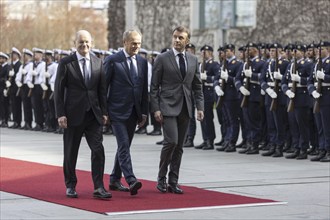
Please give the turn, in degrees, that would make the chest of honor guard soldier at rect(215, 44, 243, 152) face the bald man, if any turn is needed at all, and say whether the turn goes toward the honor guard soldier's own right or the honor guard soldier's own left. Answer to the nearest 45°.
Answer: approximately 45° to the honor guard soldier's own left

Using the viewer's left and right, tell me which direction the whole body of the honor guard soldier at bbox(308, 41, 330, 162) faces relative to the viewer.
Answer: facing the viewer and to the left of the viewer

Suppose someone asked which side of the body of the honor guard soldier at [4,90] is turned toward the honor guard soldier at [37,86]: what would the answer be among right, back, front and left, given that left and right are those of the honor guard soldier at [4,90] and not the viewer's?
left

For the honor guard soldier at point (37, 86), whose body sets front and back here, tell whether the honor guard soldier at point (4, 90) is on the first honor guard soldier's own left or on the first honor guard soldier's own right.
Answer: on the first honor guard soldier's own right

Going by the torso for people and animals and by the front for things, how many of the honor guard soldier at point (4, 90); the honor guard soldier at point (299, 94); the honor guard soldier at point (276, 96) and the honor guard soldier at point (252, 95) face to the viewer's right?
0

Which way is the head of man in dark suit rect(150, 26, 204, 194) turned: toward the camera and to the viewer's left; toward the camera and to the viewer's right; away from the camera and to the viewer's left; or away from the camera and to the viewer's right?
toward the camera and to the viewer's left

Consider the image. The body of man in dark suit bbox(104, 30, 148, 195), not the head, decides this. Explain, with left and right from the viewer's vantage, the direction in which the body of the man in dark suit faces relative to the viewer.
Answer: facing the viewer and to the right of the viewer

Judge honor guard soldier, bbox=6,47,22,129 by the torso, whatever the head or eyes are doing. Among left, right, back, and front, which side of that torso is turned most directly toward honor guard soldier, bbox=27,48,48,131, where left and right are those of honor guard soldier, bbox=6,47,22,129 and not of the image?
left

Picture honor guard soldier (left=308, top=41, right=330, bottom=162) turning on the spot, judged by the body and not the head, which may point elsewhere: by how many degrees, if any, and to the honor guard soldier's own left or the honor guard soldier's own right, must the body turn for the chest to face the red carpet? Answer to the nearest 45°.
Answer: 0° — they already face it

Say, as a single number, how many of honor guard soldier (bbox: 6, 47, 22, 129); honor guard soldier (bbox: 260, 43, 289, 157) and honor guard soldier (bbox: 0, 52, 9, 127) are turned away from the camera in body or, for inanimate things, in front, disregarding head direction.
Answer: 0
